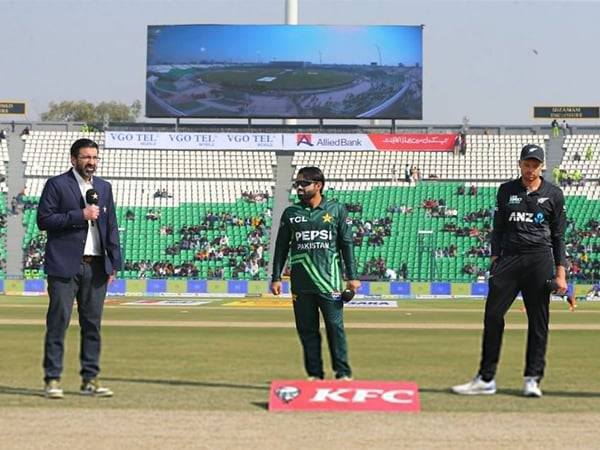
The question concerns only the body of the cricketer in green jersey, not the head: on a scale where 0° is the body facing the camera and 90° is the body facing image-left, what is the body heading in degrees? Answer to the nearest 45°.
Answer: approximately 0°

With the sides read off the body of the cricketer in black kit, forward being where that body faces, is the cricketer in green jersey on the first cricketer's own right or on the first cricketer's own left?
on the first cricketer's own right

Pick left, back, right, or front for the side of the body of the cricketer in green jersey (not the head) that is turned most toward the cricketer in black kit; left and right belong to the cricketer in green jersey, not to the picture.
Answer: left

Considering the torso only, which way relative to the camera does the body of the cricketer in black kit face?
toward the camera

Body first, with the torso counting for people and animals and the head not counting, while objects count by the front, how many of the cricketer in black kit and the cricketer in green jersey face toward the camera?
2
